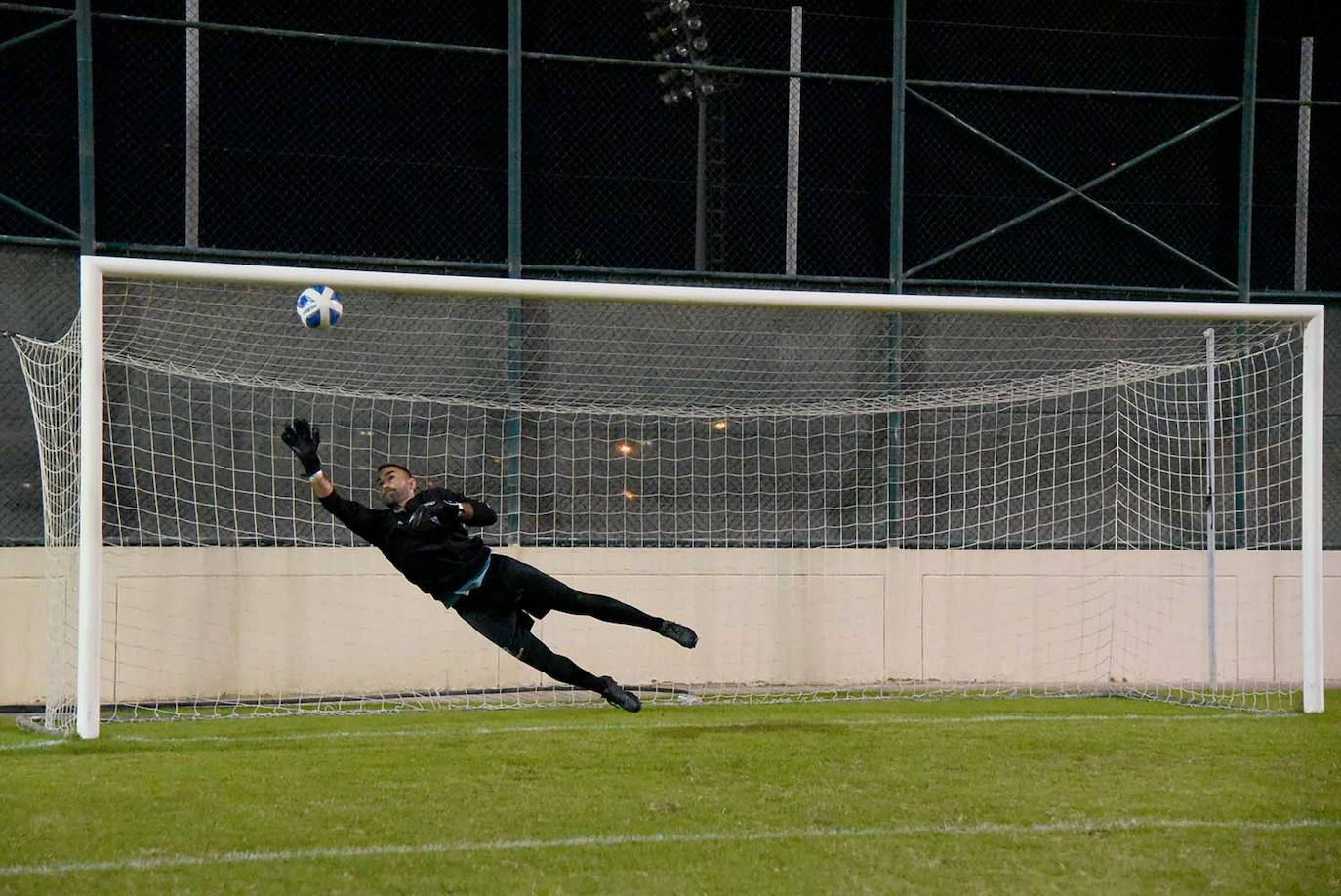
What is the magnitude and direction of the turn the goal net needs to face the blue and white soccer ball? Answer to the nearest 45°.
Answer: approximately 45° to its right

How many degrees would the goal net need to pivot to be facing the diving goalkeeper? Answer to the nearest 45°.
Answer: approximately 45° to its right
